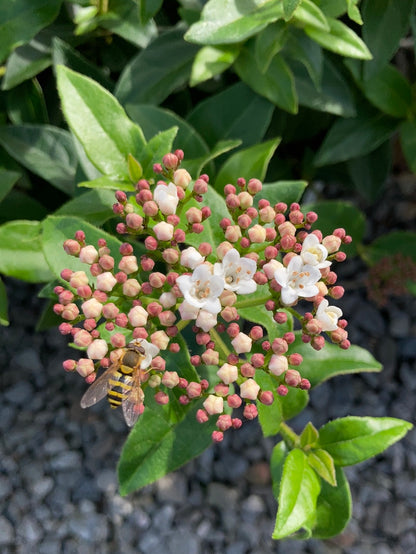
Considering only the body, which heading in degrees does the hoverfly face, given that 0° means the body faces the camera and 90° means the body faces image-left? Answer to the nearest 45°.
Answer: approximately 180°
